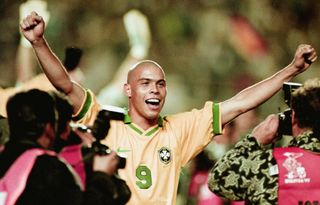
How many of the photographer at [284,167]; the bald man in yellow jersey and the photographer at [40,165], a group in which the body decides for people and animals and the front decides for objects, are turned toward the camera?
1

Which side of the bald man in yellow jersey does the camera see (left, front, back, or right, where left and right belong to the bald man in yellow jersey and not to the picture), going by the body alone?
front

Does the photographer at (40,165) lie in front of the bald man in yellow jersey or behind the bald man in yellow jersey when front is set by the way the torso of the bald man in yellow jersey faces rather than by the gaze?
in front

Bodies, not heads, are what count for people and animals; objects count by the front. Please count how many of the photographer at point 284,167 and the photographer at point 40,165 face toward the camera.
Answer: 0

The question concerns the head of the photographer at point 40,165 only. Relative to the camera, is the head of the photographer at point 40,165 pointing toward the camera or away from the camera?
away from the camera

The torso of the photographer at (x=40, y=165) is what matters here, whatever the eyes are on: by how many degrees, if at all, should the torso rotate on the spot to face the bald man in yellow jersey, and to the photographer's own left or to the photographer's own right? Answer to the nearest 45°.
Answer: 0° — they already face them

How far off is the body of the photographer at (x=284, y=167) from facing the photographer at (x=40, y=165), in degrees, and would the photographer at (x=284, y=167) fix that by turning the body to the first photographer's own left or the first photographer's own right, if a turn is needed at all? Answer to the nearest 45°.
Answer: approximately 90° to the first photographer's own left

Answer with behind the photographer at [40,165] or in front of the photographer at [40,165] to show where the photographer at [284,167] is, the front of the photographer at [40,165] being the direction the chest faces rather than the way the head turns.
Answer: in front

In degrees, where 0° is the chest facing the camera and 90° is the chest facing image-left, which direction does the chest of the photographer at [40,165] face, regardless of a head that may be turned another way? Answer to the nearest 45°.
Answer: approximately 225°

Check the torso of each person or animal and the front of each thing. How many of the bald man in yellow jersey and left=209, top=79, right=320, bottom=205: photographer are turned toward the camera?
1

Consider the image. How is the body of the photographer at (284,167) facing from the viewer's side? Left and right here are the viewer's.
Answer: facing away from the viewer and to the left of the viewer

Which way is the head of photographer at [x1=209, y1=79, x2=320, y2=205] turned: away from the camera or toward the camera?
away from the camera

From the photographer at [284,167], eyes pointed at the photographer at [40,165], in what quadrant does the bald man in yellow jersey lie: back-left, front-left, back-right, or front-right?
front-right

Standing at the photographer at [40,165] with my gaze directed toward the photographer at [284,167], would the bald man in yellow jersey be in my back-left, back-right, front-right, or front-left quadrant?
front-left

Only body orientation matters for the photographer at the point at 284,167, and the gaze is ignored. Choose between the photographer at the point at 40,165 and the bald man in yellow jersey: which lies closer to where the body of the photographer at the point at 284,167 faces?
the bald man in yellow jersey
